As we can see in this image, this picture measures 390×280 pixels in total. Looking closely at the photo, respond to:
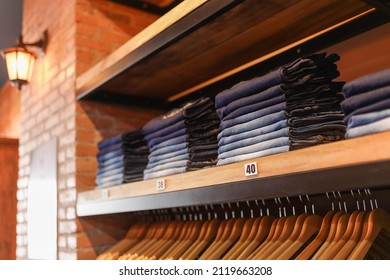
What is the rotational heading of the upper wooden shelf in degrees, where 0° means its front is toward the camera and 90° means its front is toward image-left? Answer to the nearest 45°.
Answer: approximately 45°

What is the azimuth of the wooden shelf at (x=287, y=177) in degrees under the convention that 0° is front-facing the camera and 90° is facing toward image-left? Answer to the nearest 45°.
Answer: approximately 45°
